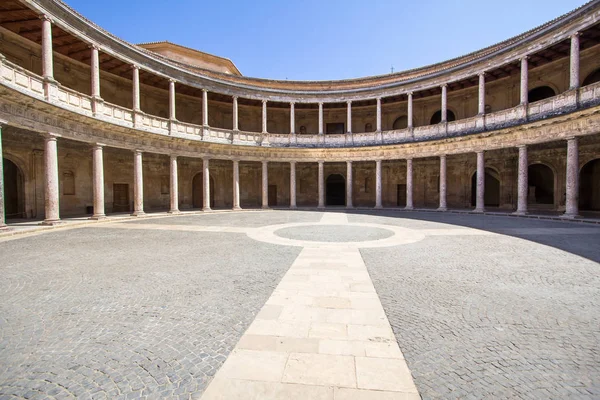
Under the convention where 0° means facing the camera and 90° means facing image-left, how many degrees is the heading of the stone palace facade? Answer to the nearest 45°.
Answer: approximately 0°
